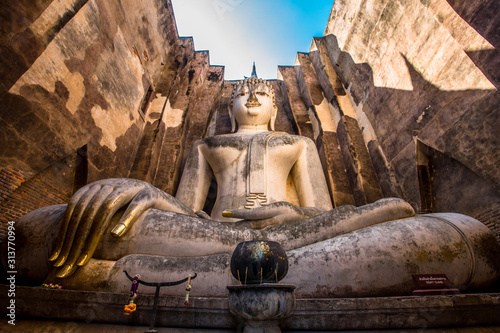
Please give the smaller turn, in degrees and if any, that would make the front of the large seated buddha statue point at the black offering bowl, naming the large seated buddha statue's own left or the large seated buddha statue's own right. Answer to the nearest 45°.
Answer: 0° — it already faces it

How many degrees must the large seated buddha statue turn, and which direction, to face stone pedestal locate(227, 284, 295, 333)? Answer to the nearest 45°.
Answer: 0° — it already faces it

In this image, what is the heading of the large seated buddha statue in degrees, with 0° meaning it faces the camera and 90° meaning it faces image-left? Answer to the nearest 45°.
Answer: approximately 0°
